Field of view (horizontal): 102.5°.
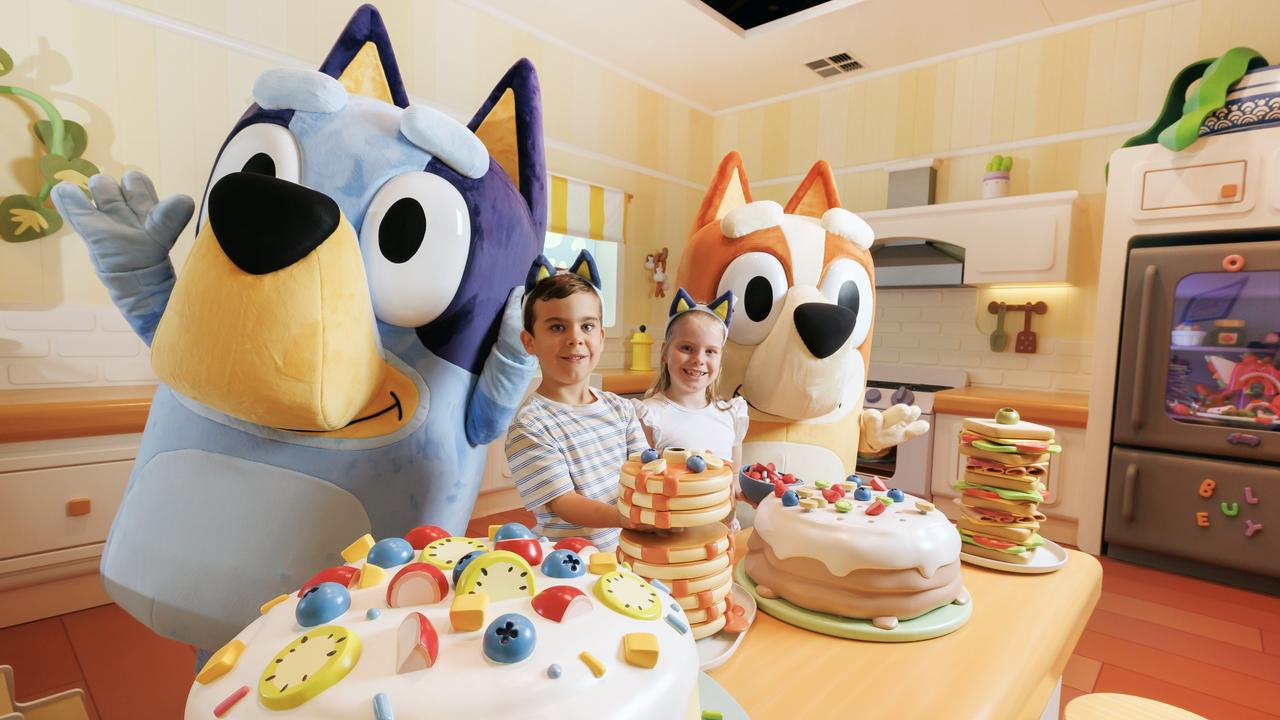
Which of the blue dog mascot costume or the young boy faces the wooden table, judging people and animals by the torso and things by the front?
the young boy

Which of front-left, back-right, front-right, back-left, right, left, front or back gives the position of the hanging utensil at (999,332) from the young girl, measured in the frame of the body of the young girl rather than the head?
back-left

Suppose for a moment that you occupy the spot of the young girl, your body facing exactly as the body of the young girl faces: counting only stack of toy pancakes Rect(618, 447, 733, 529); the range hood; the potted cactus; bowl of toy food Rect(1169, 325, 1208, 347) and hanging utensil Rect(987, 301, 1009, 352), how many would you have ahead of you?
1

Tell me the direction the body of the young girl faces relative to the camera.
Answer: toward the camera

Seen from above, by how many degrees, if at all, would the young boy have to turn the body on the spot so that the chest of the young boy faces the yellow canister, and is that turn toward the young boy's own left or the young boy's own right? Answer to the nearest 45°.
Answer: approximately 135° to the young boy's own left

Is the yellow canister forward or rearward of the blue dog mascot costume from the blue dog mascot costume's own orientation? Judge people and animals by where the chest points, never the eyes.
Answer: rearward

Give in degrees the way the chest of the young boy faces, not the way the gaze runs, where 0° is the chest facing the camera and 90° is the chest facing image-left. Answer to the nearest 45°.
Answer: approximately 315°

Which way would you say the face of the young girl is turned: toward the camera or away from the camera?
toward the camera

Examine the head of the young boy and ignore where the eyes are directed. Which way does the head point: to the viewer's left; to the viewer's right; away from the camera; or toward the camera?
toward the camera

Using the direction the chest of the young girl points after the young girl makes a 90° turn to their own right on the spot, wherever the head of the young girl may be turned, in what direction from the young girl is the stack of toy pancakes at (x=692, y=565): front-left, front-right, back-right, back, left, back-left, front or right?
left

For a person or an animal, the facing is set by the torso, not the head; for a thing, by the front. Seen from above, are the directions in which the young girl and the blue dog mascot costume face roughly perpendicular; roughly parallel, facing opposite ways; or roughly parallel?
roughly parallel

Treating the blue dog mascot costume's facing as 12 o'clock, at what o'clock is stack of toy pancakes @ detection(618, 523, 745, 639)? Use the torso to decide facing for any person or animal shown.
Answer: The stack of toy pancakes is roughly at 9 o'clock from the blue dog mascot costume.

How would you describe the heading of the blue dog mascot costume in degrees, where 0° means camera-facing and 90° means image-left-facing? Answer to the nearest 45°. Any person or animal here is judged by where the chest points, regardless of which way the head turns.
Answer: approximately 45°

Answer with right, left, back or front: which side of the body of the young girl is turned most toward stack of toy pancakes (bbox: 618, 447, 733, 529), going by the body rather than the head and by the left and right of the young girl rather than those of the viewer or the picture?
front
